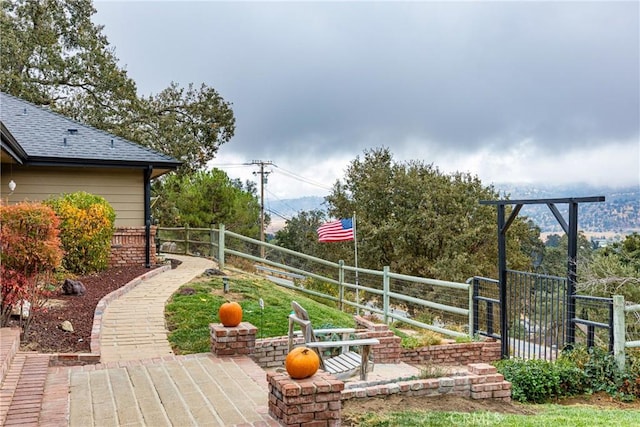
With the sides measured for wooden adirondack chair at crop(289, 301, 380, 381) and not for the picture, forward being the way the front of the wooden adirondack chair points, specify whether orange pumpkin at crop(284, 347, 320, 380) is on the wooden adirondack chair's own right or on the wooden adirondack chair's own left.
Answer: on the wooden adirondack chair's own right

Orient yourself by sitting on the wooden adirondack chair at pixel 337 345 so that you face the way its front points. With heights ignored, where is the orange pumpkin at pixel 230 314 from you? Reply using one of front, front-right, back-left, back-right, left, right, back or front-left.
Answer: back

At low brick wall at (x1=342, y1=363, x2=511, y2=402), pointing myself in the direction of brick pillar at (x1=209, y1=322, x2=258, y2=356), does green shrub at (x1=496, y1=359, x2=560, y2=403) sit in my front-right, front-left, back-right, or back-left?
back-right

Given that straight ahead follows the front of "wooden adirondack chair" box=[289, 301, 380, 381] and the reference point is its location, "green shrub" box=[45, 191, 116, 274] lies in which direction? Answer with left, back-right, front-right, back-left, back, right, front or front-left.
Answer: back-left

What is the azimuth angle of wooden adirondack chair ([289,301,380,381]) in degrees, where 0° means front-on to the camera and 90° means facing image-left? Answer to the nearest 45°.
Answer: approximately 270°

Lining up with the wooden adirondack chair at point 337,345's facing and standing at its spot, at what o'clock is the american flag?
The american flag is roughly at 9 o'clock from the wooden adirondack chair.

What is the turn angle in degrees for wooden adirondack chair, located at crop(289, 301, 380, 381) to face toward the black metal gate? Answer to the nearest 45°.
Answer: approximately 45° to its left

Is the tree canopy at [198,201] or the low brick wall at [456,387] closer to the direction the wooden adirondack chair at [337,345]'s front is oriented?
the low brick wall

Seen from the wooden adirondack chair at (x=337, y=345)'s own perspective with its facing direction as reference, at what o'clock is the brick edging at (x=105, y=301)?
The brick edging is roughly at 7 o'clock from the wooden adirondack chair.

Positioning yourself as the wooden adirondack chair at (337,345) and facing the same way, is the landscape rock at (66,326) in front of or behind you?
behind

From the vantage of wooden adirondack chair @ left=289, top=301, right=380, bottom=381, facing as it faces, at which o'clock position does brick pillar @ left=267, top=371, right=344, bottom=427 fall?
The brick pillar is roughly at 3 o'clock from the wooden adirondack chair.

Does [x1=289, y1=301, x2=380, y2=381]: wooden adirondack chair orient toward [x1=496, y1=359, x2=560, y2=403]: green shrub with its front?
yes
